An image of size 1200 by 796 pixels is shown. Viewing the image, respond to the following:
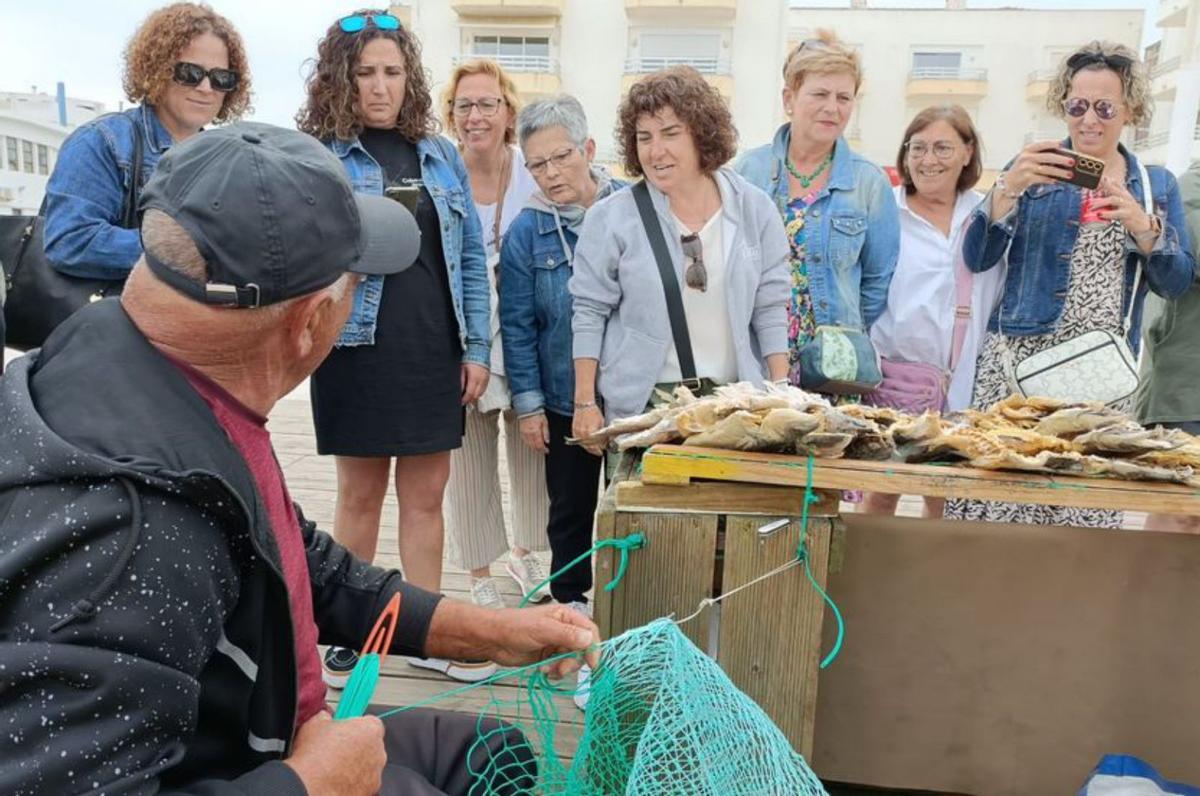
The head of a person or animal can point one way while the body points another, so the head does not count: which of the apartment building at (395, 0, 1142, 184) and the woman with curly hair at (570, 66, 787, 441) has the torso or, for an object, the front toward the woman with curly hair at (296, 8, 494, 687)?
the apartment building

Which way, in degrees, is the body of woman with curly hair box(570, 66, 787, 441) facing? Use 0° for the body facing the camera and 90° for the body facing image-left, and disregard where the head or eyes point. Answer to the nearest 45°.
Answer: approximately 0°

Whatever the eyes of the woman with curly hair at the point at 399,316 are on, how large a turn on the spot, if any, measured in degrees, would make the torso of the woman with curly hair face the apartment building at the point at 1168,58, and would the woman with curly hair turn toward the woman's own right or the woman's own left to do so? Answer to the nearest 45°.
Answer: approximately 135° to the woman's own left

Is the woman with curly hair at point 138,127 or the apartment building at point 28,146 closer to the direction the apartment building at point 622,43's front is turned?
the woman with curly hair

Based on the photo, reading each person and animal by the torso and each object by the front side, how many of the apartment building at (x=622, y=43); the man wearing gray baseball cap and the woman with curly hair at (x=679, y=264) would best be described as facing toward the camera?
2

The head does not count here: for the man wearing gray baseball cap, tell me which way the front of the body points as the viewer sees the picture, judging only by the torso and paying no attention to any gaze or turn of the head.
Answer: to the viewer's right

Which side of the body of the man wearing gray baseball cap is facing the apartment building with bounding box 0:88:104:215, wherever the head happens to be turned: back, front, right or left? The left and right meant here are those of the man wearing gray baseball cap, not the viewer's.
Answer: left

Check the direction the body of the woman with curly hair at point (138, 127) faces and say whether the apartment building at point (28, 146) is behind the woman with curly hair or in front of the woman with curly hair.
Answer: behind
